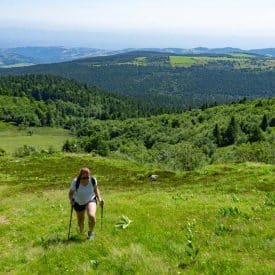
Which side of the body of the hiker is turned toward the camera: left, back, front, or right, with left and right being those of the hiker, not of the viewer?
front
